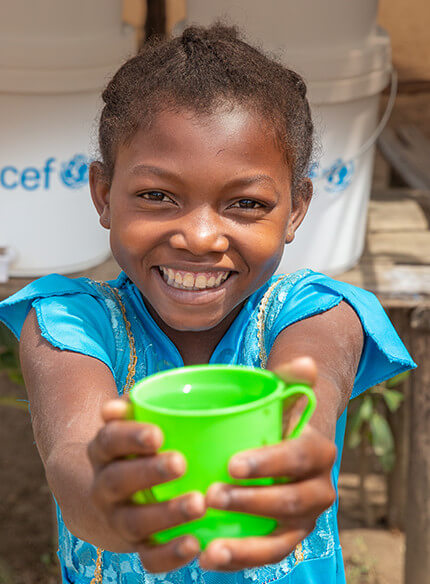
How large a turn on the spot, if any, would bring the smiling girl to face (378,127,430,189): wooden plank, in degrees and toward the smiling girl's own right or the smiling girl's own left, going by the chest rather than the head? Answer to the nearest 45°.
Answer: approximately 180°

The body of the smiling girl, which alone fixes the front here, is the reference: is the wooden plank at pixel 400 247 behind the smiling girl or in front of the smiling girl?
behind

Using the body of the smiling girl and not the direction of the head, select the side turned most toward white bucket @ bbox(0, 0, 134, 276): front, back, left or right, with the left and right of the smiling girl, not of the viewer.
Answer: back

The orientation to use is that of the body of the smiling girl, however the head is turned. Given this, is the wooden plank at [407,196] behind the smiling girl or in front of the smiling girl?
behind

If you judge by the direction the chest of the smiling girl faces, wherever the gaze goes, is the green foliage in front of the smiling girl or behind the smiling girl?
behind

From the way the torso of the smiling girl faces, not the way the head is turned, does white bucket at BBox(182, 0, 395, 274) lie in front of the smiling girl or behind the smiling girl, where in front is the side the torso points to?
behind

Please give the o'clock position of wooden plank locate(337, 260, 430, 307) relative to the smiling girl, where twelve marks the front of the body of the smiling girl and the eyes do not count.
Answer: The wooden plank is roughly at 7 o'clock from the smiling girl.

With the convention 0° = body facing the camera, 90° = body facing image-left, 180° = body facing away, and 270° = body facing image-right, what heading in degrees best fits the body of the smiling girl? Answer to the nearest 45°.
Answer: approximately 0°

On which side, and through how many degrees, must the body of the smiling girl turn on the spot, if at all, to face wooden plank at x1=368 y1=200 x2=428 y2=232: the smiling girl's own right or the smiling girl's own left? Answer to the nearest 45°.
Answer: approximately 180°
